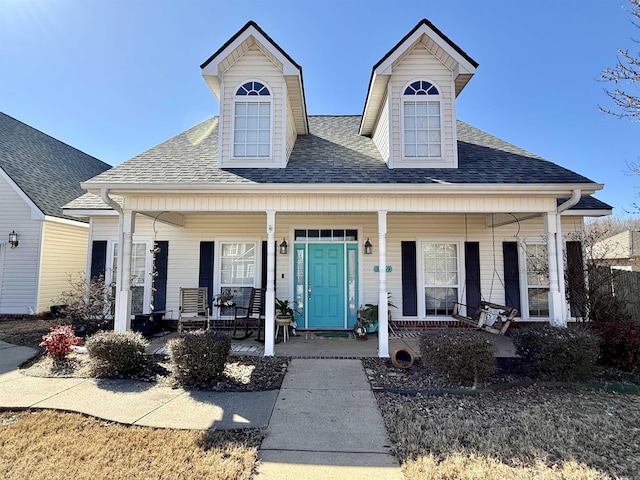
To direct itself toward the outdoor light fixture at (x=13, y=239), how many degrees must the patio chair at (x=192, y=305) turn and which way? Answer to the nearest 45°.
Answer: approximately 135° to its right

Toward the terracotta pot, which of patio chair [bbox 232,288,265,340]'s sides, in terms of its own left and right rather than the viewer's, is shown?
left

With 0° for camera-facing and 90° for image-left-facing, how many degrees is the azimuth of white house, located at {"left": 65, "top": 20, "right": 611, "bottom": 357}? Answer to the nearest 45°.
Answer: approximately 0°

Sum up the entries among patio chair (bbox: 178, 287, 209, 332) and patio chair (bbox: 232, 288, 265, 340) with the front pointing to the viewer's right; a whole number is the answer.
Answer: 0

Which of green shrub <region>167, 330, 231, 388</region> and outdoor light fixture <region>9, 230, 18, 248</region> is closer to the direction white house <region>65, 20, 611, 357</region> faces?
the green shrub

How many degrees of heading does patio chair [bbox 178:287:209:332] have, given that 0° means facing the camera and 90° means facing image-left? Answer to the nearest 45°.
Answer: approximately 0°

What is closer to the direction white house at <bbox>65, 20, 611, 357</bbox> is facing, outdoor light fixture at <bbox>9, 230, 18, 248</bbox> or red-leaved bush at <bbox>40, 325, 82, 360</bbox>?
the red-leaved bush

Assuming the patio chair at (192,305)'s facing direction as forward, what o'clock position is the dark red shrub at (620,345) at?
The dark red shrub is roughly at 10 o'clock from the patio chair.

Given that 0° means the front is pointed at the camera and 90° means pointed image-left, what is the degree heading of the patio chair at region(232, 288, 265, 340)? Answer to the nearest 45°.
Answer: approximately 45°

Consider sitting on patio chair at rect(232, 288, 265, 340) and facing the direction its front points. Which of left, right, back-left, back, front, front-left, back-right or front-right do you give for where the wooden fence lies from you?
back-left
